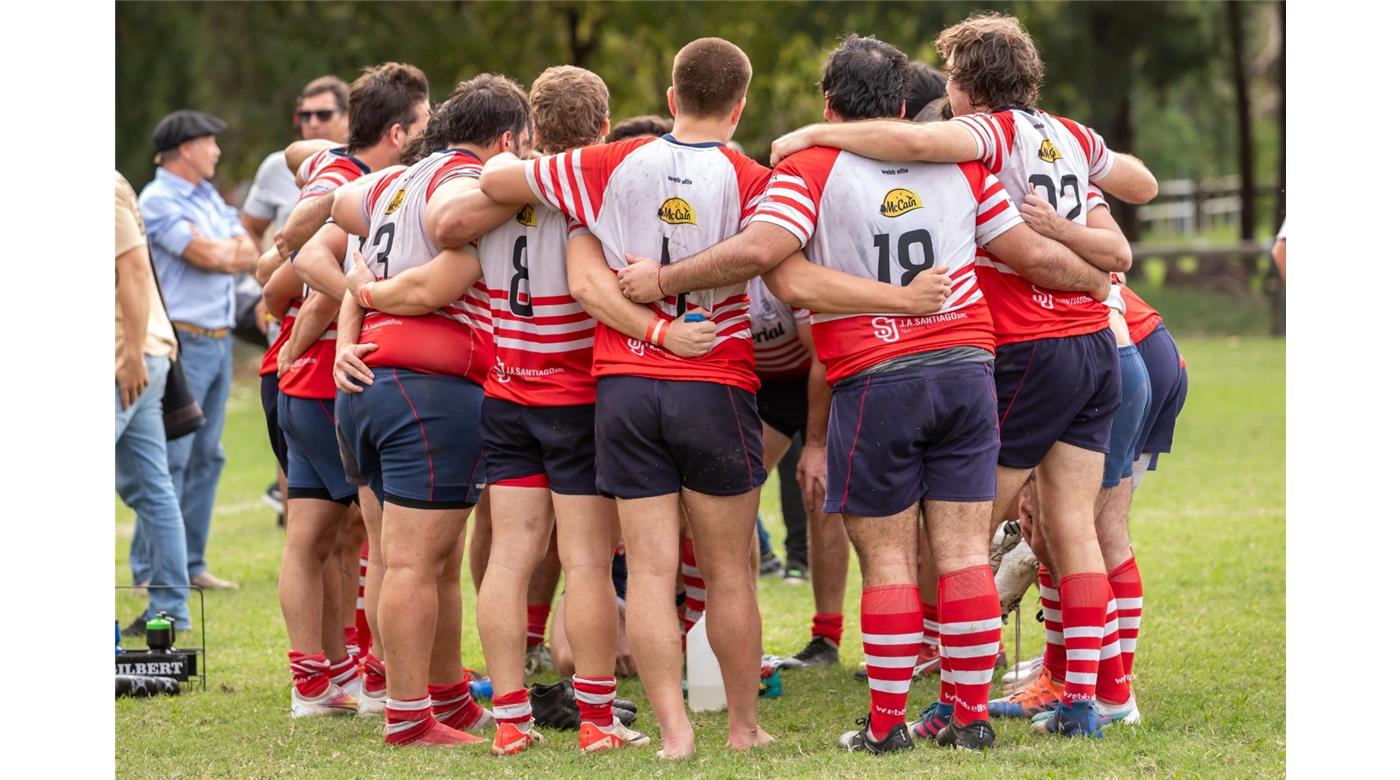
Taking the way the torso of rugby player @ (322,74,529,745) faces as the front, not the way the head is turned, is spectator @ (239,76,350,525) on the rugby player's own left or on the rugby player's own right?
on the rugby player's own left

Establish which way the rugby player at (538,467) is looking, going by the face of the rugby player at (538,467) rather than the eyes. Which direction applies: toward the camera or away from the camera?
away from the camera

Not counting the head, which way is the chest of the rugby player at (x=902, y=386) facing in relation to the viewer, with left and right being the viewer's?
facing away from the viewer

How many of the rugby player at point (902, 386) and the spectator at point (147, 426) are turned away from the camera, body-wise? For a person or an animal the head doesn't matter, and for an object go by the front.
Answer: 1

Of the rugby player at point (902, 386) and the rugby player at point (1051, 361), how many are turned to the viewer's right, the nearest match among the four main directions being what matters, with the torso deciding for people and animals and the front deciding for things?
0

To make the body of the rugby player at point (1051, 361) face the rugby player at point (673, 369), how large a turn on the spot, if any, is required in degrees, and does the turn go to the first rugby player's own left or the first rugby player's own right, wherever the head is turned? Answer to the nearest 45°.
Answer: approximately 45° to the first rugby player's own left

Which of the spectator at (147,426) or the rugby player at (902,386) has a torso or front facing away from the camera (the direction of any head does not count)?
the rugby player

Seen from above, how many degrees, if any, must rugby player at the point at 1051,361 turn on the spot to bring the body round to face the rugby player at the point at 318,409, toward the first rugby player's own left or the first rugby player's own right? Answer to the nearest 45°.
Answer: approximately 45° to the first rugby player's own left

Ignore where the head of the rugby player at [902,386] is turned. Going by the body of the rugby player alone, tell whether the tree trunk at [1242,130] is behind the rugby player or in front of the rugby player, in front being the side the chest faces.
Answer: in front

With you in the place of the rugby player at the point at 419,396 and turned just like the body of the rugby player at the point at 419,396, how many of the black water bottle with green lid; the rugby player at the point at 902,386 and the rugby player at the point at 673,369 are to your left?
1

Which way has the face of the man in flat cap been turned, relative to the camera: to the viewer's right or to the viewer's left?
to the viewer's right

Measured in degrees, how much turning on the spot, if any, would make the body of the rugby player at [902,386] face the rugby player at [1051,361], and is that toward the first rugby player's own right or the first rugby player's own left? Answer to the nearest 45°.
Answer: approximately 45° to the first rugby player's own right

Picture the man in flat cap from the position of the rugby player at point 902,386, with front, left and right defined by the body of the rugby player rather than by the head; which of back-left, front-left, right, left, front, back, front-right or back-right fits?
front-left

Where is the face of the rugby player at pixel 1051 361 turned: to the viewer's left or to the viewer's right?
to the viewer's left
